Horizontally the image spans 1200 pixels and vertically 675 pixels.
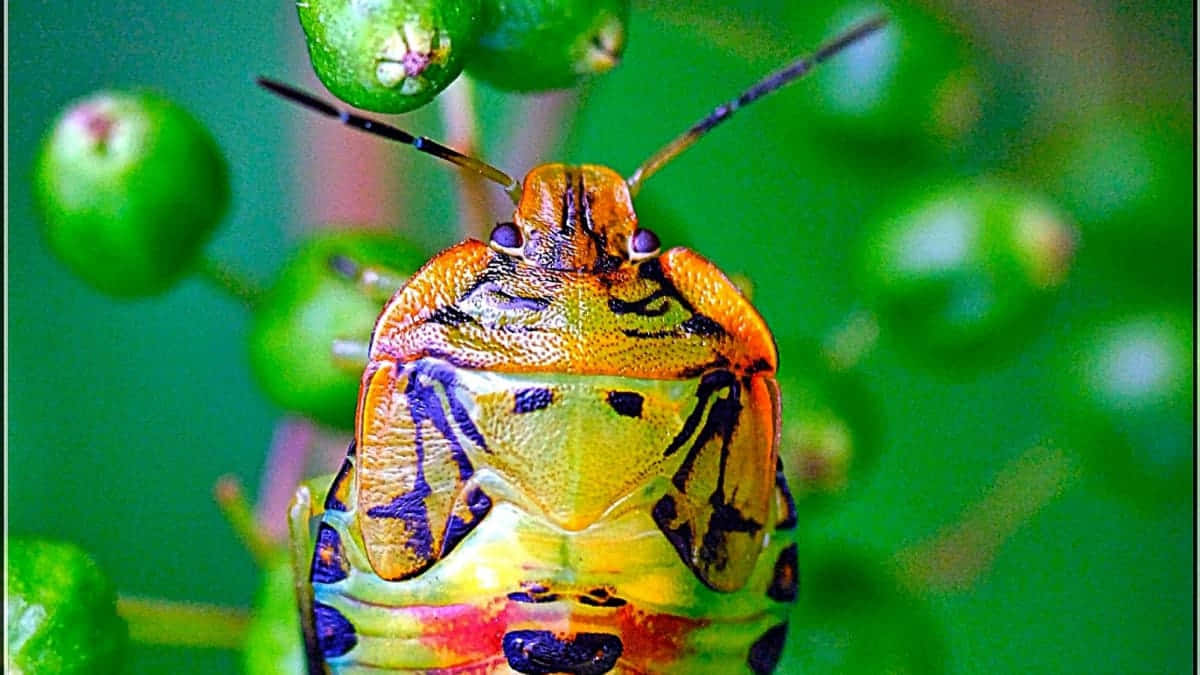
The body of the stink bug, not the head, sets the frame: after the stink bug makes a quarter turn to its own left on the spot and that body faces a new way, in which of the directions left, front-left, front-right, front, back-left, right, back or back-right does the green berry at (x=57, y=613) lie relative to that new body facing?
front

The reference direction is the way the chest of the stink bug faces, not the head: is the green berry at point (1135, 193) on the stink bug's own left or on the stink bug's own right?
on the stink bug's own right

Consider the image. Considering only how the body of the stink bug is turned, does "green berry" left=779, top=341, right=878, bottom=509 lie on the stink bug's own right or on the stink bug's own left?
on the stink bug's own right

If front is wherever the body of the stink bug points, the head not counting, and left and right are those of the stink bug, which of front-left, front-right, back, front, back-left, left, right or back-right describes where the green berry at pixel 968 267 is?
front-right

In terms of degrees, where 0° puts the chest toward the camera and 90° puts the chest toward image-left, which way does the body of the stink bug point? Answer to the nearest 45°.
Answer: approximately 180°

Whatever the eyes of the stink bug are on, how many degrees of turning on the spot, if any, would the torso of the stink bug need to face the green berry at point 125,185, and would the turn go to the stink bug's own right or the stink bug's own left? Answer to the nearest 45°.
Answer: approximately 45° to the stink bug's own left
